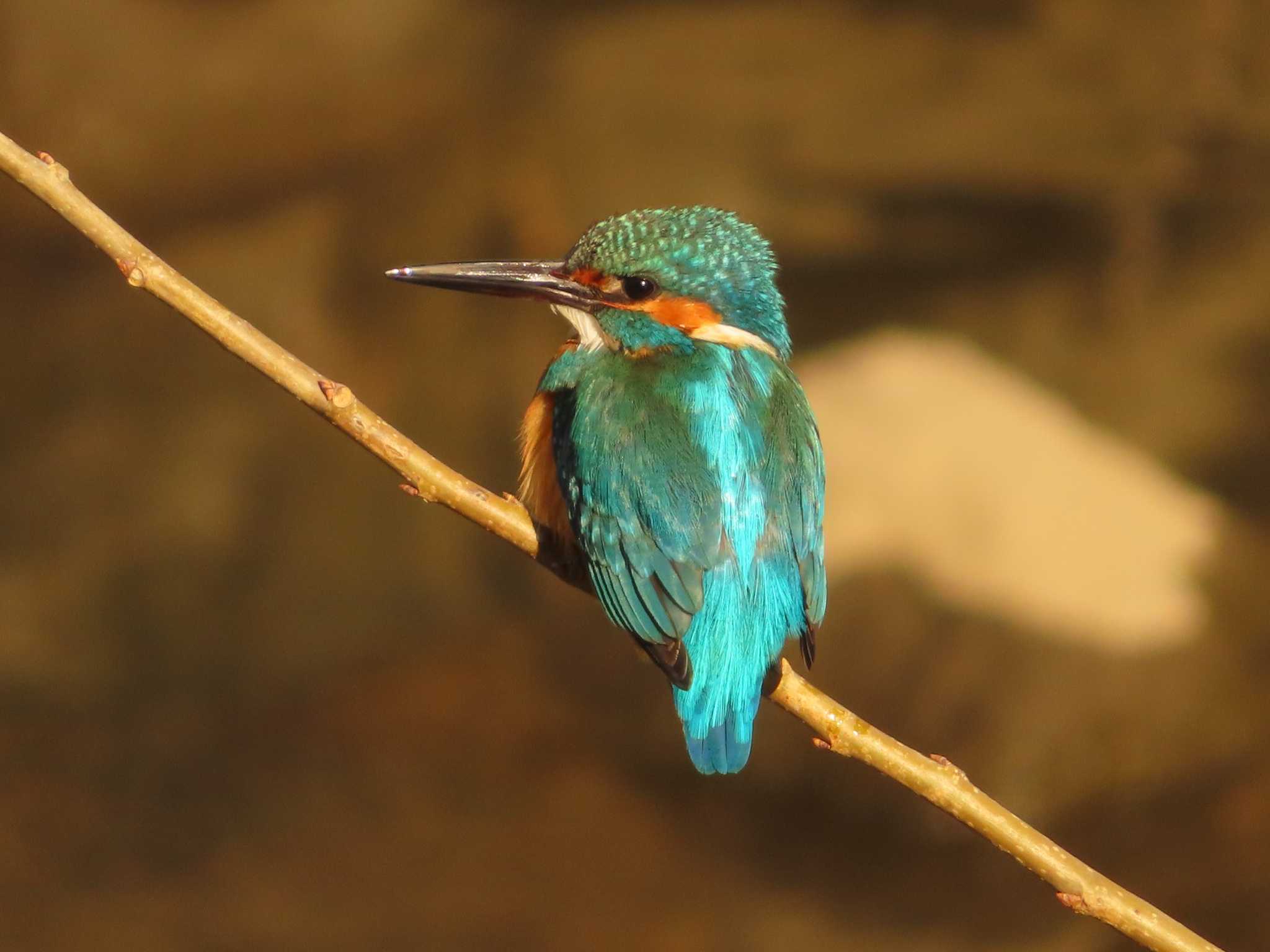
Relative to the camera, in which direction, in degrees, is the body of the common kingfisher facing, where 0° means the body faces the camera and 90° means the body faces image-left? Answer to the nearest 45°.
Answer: approximately 135°
